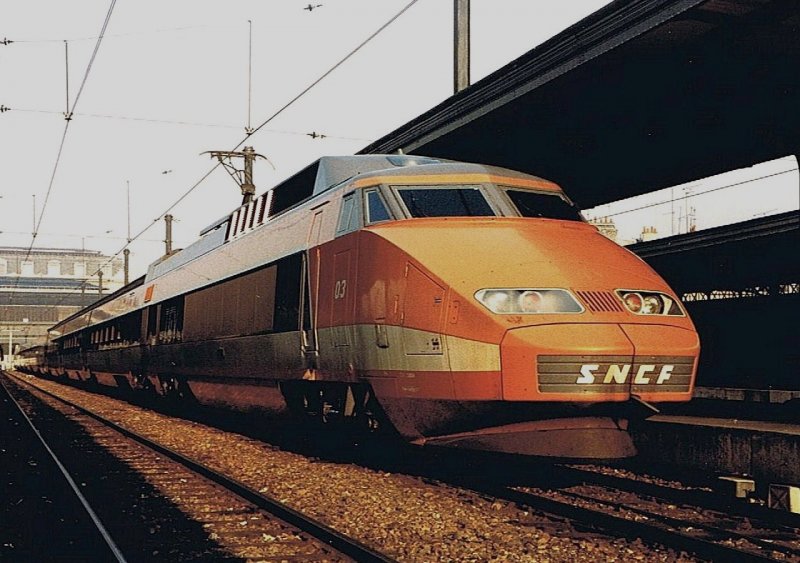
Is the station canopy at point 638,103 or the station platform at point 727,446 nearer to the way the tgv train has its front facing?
the station platform

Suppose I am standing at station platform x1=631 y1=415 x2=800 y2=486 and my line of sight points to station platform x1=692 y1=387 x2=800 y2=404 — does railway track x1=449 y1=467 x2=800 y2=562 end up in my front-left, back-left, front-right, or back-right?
back-left

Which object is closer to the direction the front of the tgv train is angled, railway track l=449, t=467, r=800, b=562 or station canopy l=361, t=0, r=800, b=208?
the railway track

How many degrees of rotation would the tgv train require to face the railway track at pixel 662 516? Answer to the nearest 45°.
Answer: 0° — it already faces it

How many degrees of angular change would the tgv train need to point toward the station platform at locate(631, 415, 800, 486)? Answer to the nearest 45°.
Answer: approximately 45° to its left

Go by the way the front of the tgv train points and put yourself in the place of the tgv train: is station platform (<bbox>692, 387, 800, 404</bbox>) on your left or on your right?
on your left

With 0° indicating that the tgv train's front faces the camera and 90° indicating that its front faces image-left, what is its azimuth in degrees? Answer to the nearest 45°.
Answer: approximately 315°

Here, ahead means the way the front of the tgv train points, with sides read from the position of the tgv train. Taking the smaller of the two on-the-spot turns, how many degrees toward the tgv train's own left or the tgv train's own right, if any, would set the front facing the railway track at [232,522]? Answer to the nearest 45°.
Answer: approximately 90° to the tgv train's own right

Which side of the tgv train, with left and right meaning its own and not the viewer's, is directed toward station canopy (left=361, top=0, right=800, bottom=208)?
left
